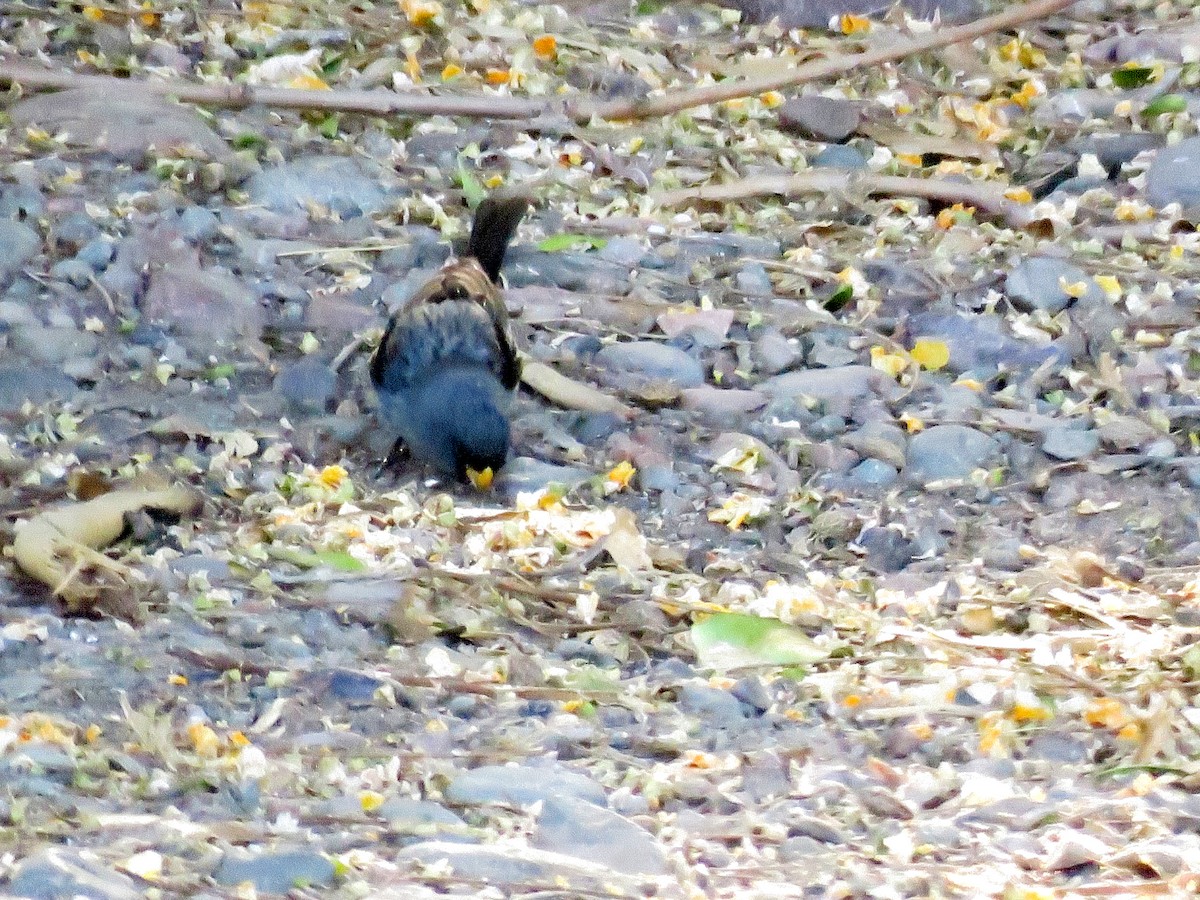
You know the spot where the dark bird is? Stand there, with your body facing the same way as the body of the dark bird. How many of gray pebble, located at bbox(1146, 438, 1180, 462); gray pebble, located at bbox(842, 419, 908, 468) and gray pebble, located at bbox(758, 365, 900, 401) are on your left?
3

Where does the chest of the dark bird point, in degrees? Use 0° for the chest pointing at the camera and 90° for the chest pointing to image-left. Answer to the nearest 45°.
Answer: approximately 0°

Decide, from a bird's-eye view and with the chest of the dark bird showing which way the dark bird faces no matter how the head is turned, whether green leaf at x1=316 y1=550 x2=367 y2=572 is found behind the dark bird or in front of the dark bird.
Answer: in front

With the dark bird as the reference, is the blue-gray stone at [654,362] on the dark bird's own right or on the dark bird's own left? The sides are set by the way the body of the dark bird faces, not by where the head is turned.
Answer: on the dark bird's own left

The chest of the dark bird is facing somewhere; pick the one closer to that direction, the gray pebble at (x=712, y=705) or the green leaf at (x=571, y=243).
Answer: the gray pebble

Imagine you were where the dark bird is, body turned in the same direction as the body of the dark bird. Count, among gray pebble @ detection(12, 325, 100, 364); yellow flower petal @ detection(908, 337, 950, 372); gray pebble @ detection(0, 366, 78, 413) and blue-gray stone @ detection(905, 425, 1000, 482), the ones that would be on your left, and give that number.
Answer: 2

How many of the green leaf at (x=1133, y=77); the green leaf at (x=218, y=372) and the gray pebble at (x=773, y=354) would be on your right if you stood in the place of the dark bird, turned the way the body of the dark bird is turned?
1

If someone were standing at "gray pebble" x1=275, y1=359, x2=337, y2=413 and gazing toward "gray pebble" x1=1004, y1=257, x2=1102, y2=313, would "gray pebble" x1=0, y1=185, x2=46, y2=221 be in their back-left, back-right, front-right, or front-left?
back-left

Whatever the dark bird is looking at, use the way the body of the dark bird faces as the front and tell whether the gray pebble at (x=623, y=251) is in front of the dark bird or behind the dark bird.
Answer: behind

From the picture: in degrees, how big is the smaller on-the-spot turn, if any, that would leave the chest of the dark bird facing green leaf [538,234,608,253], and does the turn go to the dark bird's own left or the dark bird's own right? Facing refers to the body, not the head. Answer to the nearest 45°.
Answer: approximately 180°

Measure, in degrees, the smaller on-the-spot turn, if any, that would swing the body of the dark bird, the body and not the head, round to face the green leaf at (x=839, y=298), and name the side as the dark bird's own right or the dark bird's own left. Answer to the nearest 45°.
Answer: approximately 135° to the dark bird's own left

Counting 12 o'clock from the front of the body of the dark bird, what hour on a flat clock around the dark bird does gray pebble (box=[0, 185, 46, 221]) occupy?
The gray pebble is roughly at 4 o'clock from the dark bird.

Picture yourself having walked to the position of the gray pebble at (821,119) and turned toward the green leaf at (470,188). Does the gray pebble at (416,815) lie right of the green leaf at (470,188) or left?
left

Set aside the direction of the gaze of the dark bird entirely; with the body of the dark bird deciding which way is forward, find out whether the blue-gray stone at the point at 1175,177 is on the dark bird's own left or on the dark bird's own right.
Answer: on the dark bird's own left

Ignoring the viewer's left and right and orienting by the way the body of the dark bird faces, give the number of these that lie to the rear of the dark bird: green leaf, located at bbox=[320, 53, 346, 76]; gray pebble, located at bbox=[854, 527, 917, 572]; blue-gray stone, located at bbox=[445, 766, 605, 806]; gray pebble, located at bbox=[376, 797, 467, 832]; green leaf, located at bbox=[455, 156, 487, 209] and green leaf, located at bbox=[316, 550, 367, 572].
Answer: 2

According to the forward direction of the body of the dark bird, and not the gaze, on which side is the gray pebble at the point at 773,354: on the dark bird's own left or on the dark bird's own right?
on the dark bird's own left

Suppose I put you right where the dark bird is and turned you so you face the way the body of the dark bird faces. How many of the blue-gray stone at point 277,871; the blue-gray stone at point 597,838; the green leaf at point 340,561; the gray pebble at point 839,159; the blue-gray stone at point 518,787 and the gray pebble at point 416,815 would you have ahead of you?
5

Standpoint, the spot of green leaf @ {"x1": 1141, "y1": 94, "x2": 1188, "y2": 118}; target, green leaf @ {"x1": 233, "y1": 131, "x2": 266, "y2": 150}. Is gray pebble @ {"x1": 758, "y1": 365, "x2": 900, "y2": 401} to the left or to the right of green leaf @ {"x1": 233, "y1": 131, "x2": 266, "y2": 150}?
left
